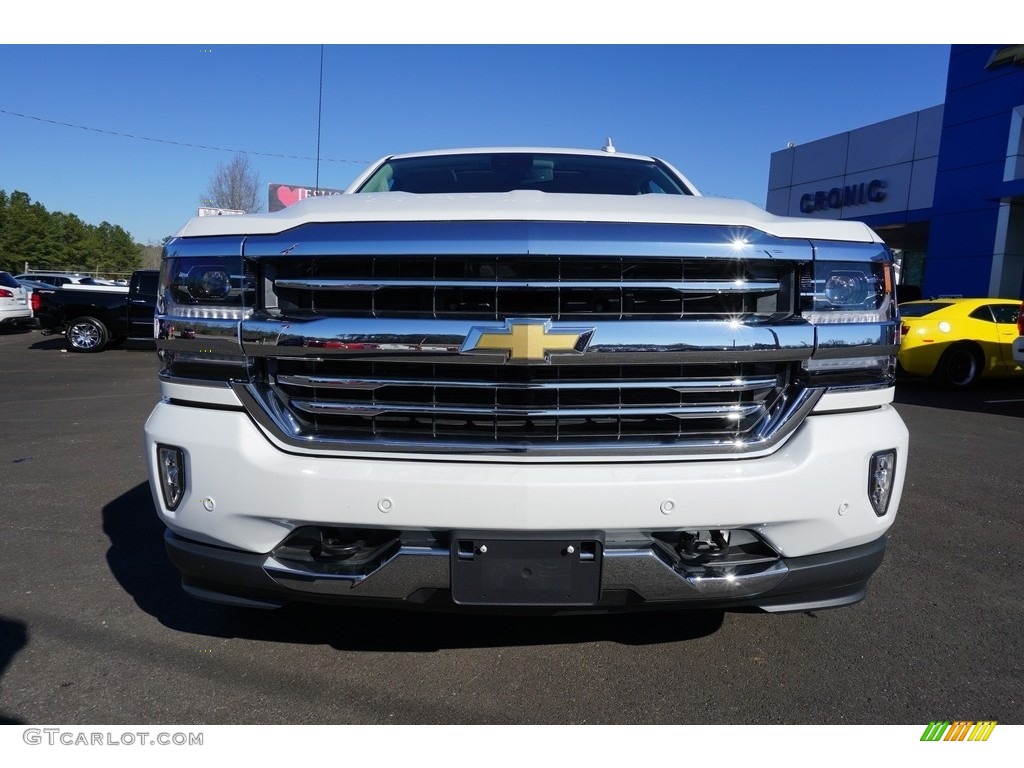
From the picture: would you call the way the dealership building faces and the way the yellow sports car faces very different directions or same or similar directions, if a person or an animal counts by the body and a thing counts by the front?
very different directions

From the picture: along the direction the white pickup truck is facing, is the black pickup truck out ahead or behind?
behind

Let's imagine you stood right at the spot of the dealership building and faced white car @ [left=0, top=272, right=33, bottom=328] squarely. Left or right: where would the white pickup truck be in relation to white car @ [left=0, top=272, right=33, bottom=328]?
left

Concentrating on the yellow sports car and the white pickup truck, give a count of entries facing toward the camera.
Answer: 1

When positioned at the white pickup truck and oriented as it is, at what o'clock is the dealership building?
The dealership building is roughly at 7 o'clock from the white pickup truck.

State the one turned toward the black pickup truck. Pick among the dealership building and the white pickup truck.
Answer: the dealership building

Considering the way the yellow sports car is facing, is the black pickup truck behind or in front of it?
behind

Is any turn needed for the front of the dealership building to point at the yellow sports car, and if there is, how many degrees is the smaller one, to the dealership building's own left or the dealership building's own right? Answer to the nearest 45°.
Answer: approximately 45° to the dealership building's own left

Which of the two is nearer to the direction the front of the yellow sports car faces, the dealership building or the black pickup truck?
the dealership building

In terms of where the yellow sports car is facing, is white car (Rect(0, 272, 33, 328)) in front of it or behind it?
behind

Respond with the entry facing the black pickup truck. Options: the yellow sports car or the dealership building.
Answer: the dealership building

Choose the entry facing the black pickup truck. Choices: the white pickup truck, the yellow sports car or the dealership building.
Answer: the dealership building

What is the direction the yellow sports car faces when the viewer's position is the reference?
facing away from the viewer and to the right of the viewer

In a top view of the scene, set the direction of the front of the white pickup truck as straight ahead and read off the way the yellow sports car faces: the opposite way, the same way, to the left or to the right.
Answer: to the left

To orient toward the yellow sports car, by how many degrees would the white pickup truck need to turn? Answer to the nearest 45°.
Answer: approximately 135° to its left

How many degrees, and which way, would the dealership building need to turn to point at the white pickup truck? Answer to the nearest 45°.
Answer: approximately 45° to its left

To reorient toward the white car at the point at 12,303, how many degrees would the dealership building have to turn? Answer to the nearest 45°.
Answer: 0° — it already faces it
